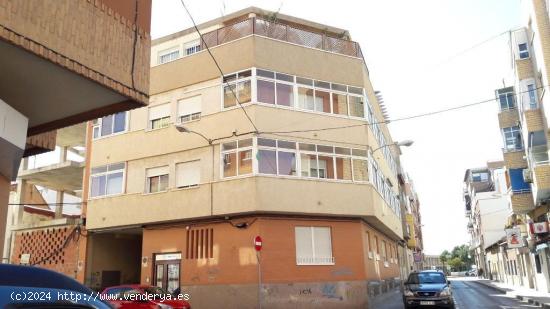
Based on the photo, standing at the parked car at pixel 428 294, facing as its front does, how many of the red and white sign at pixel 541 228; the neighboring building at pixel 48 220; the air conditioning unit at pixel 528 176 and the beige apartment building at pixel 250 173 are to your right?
2

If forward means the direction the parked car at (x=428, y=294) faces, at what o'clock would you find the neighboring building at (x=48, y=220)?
The neighboring building is roughly at 3 o'clock from the parked car.

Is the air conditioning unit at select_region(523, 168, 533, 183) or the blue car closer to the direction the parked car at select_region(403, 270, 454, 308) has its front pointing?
the blue car

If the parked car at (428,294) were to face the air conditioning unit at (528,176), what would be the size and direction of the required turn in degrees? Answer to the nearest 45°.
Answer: approximately 135° to its left

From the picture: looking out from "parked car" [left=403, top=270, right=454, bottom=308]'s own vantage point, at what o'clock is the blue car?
The blue car is roughly at 12 o'clock from the parked car.

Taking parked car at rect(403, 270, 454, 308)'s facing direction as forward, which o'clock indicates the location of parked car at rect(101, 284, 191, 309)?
parked car at rect(101, 284, 191, 309) is roughly at 2 o'clock from parked car at rect(403, 270, 454, 308).

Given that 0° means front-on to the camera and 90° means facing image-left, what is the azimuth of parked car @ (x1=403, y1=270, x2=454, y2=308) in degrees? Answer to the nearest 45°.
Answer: approximately 0°

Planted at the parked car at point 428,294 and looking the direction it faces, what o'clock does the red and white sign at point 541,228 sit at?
The red and white sign is roughly at 7 o'clock from the parked car.

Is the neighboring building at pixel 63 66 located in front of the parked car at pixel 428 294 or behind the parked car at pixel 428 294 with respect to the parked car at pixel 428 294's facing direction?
in front
